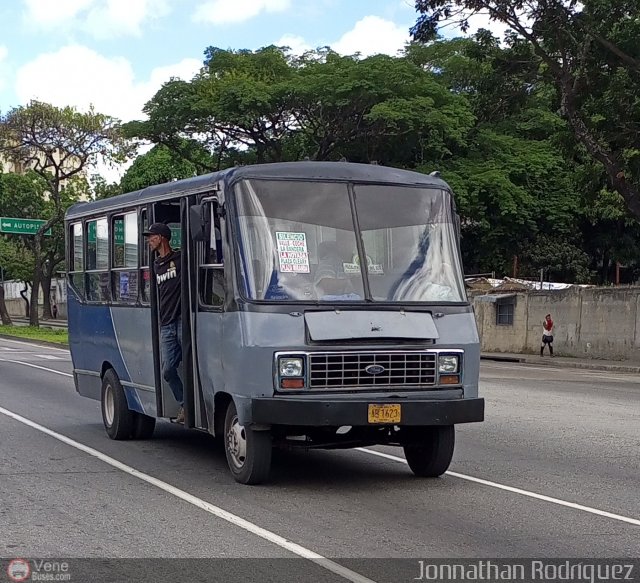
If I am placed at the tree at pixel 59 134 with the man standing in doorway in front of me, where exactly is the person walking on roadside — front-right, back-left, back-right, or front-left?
front-left

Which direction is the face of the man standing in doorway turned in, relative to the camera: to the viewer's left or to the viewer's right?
to the viewer's left

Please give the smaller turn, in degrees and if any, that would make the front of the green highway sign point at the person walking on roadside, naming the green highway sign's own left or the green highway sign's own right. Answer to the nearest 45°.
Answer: approximately 45° to the green highway sign's own left

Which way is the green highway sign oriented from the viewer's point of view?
toward the camera

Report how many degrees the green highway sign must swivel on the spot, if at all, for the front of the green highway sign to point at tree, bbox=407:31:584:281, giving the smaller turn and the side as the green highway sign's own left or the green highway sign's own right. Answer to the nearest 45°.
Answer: approximately 90° to the green highway sign's own left

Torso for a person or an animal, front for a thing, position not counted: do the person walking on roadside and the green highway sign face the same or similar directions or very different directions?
same or similar directions

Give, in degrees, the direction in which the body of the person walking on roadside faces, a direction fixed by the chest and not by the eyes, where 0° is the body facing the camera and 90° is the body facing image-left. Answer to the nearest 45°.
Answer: approximately 0°

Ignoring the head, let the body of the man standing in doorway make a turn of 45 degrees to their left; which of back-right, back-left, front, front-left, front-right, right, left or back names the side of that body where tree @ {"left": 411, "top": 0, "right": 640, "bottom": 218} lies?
back-left

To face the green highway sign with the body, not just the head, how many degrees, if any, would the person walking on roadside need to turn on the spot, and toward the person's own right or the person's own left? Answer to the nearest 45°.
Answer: approximately 90° to the person's own right

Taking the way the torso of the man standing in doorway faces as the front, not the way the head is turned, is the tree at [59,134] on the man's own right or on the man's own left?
on the man's own right
